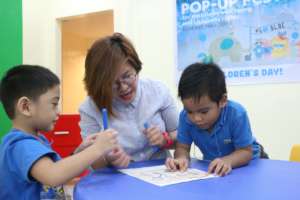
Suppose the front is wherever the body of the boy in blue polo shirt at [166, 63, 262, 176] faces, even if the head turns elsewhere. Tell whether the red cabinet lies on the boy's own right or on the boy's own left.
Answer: on the boy's own right

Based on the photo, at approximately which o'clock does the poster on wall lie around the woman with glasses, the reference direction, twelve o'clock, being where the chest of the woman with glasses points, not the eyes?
The poster on wall is roughly at 7 o'clock from the woman with glasses.

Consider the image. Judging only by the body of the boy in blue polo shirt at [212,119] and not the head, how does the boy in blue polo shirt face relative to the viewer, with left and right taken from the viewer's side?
facing the viewer and to the left of the viewer

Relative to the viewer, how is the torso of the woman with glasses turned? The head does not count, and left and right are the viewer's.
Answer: facing the viewer

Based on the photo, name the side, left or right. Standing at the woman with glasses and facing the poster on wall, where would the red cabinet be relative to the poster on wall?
left

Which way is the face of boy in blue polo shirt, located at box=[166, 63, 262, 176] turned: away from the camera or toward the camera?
toward the camera

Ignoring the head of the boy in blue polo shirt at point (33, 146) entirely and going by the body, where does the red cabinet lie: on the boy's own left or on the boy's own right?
on the boy's own left

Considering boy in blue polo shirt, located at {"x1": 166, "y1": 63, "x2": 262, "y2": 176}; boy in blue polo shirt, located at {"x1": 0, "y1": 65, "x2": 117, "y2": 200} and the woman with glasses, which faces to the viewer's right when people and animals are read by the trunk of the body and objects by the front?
boy in blue polo shirt, located at {"x1": 0, "y1": 65, "x2": 117, "y2": 200}

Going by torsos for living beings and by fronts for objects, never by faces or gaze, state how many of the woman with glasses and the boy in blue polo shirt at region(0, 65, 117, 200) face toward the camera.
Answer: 1

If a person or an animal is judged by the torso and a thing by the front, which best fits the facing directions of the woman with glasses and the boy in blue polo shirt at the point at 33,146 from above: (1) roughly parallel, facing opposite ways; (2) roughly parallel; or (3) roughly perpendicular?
roughly perpendicular

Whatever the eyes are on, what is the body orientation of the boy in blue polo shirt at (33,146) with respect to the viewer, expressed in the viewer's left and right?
facing to the right of the viewer
